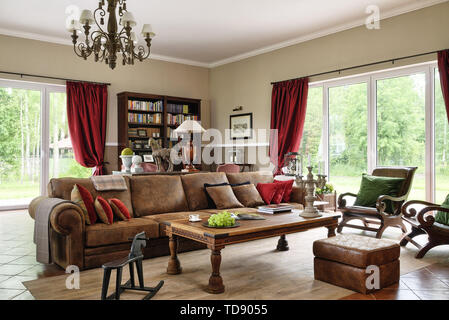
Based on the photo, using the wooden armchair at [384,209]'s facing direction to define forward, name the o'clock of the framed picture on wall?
The framed picture on wall is roughly at 3 o'clock from the wooden armchair.

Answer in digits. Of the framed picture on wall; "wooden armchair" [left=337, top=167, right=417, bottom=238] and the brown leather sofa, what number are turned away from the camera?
0

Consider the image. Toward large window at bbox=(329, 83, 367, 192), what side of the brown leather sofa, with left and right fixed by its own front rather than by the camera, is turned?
left

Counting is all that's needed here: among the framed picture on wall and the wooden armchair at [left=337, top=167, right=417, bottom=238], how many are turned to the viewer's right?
0

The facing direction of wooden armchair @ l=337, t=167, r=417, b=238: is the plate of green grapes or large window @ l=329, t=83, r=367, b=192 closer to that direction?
the plate of green grapes

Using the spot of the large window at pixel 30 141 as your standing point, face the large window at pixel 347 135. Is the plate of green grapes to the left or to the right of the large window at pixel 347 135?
right

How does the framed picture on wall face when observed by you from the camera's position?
facing the viewer and to the left of the viewer

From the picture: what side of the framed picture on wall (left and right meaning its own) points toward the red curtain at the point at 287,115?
left

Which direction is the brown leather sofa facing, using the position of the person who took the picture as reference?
facing the viewer and to the right of the viewer

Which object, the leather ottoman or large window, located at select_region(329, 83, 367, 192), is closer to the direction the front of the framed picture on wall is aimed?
the leather ottoman

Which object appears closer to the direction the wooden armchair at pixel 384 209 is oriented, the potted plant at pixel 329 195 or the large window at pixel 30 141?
the large window

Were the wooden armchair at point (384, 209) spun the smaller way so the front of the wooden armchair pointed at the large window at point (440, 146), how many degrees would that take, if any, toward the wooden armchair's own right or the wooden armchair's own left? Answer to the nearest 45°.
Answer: approximately 180°

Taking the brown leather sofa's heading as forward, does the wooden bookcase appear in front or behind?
behind

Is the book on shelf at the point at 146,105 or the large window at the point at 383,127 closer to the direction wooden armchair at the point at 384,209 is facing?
the book on shelf

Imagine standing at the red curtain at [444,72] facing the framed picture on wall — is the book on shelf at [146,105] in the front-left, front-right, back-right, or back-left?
front-left

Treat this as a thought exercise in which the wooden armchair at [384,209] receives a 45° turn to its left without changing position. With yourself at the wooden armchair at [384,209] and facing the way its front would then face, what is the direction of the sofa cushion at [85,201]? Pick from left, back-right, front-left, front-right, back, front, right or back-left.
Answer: front-right
